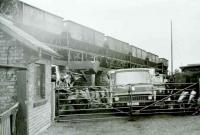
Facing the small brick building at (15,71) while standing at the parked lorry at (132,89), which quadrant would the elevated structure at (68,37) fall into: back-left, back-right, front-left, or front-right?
back-right

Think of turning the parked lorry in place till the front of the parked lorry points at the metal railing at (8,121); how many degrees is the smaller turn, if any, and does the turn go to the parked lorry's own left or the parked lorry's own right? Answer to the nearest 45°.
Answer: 0° — it already faces it

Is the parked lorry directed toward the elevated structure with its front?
no

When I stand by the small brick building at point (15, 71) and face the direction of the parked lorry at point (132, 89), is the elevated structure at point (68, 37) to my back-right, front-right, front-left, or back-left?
front-left

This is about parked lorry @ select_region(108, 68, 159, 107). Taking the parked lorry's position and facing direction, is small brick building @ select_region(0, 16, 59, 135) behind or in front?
in front

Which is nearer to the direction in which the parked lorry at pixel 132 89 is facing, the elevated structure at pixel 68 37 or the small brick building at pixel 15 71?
the small brick building

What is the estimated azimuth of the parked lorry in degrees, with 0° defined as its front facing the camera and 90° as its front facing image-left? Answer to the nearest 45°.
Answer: approximately 0°

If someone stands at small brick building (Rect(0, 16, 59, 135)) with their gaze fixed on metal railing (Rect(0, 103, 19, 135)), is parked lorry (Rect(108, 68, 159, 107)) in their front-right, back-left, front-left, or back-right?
back-left
